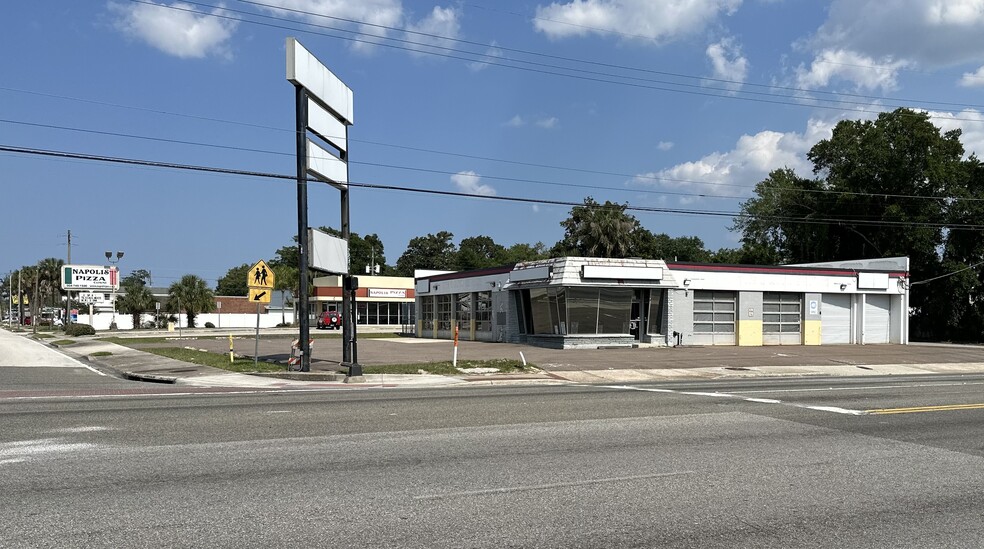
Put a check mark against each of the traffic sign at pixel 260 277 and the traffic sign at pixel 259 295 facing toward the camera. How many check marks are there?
2

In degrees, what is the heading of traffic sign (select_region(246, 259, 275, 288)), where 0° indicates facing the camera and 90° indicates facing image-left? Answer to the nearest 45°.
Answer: approximately 0°
